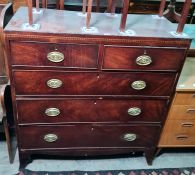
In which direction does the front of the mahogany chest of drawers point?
toward the camera
